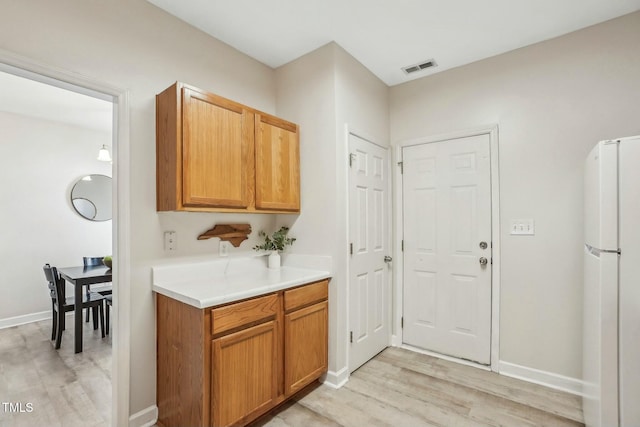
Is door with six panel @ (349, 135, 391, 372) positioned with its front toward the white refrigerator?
yes

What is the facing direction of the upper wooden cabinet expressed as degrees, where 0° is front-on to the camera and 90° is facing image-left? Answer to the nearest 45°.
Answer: approximately 315°

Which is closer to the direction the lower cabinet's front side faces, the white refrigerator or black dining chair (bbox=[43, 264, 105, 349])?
the white refrigerator

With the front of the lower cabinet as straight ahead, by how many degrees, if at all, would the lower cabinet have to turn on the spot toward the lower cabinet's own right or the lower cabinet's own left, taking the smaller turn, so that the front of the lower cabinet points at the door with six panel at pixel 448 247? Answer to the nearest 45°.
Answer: approximately 45° to the lower cabinet's own left

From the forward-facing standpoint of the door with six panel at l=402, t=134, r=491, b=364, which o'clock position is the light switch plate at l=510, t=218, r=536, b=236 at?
The light switch plate is roughly at 8 o'clock from the door with six panel.

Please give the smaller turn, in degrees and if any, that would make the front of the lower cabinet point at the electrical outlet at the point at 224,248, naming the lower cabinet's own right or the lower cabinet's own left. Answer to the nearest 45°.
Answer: approximately 135° to the lower cabinet's own left

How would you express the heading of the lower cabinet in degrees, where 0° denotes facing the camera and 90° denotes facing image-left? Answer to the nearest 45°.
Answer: approximately 315°
